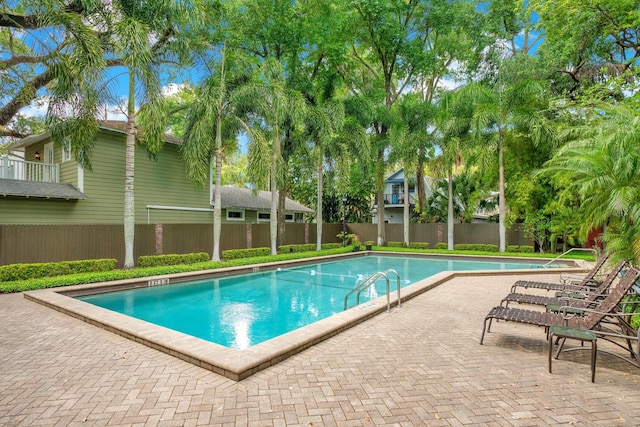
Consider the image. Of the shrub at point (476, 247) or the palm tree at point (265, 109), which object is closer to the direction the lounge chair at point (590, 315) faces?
the palm tree

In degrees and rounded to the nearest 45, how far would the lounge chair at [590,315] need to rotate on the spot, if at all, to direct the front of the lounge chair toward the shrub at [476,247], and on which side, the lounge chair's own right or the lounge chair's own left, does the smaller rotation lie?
approximately 90° to the lounge chair's own right

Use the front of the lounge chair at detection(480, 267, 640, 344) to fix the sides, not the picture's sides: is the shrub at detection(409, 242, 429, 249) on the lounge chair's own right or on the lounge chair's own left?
on the lounge chair's own right

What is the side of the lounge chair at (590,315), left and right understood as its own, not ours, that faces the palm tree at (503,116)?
right

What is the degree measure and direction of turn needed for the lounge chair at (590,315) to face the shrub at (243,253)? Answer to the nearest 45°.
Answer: approximately 45° to its right

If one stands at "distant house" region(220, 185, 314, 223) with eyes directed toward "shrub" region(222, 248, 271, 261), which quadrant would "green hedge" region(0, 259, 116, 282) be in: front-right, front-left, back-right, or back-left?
front-right

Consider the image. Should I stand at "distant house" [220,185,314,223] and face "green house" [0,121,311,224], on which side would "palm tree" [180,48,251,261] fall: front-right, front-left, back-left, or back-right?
front-left

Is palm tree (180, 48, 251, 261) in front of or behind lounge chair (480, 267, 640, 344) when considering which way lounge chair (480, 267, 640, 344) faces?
in front

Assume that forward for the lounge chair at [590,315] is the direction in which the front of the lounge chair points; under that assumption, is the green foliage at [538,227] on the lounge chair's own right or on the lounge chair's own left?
on the lounge chair's own right

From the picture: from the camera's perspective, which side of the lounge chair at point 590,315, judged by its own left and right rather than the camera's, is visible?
left

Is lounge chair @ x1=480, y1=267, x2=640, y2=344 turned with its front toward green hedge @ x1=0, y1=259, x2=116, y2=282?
yes

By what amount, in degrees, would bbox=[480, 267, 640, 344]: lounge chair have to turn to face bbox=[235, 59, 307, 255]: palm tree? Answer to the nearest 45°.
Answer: approximately 45° to its right
